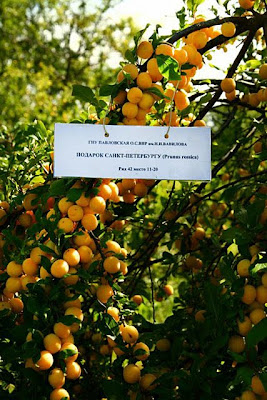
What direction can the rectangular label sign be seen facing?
toward the camera
